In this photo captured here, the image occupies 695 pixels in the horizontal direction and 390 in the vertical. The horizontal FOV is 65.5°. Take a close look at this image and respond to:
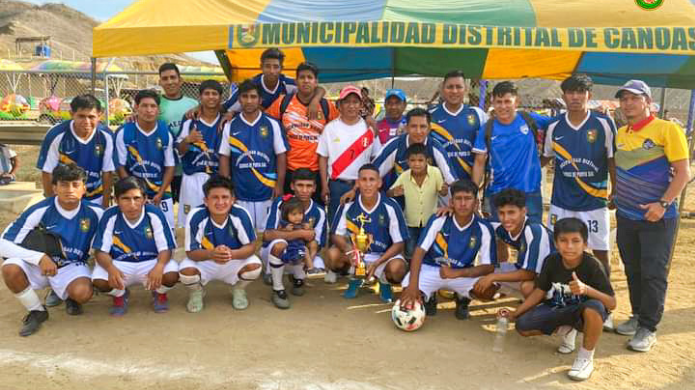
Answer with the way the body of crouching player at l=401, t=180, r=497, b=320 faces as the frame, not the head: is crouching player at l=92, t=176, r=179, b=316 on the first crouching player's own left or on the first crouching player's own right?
on the first crouching player's own right

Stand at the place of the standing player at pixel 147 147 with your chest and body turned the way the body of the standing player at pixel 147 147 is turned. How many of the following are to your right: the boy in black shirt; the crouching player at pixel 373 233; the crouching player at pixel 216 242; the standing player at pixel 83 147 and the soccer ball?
1

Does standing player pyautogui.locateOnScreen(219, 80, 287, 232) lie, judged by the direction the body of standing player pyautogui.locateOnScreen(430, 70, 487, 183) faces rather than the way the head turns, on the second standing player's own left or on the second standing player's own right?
on the second standing player's own right

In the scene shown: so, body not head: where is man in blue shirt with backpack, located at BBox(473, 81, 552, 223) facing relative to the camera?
toward the camera

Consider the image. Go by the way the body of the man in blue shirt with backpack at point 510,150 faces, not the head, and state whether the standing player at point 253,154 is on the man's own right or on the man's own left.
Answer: on the man's own right

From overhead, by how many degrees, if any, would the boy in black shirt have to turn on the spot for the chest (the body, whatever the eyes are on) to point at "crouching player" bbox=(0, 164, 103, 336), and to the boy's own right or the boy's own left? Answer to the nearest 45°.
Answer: approximately 90° to the boy's own right

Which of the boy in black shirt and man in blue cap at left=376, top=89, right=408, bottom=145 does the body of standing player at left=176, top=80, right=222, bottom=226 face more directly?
the boy in black shirt

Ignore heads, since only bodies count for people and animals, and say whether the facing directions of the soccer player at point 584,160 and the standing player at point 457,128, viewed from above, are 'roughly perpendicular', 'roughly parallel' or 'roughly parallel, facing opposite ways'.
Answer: roughly parallel

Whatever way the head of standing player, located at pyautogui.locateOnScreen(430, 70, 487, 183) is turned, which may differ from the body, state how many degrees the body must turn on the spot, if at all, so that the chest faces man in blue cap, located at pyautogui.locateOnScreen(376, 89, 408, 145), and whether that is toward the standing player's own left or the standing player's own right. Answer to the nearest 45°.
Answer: approximately 135° to the standing player's own right

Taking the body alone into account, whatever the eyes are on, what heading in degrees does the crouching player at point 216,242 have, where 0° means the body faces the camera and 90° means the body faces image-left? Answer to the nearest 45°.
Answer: approximately 0°

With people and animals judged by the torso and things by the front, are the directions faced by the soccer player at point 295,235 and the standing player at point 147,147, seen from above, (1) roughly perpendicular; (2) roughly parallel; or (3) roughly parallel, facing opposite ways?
roughly parallel

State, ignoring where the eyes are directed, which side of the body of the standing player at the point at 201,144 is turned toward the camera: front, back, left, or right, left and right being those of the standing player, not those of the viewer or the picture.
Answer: front

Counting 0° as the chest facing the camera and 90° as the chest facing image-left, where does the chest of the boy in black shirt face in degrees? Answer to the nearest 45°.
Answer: approximately 0°

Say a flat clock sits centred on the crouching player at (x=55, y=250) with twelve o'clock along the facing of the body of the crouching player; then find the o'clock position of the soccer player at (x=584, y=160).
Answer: The soccer player is roughly at 10 o'clock from the crouching player.

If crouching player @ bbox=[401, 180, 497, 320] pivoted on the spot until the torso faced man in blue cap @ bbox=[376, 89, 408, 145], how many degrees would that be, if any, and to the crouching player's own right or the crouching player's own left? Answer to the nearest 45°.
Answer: approximately 135° to the crouching player's own right
